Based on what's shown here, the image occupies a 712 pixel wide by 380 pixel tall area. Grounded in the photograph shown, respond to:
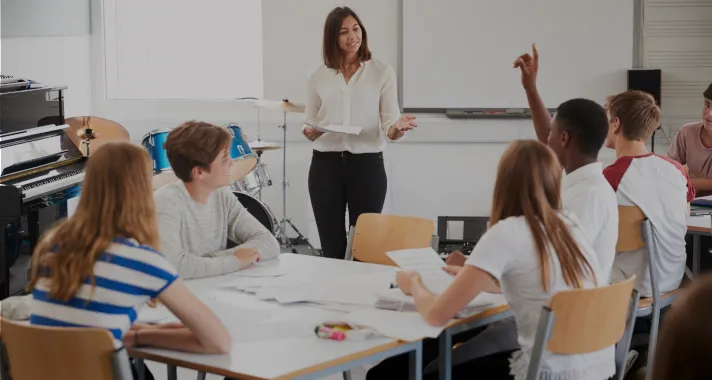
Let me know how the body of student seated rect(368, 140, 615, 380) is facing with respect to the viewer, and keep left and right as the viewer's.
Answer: facing away from the viewer and to the left of the viewer

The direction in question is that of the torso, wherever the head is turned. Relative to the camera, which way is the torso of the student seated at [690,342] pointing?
away from the camera

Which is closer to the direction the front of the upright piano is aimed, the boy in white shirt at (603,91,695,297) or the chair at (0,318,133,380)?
the boy in white shirt

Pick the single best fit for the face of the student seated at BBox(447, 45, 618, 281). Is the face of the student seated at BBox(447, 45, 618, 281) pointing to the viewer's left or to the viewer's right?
to the viewer's left

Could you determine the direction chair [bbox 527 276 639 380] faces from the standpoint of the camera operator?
facing away from the viewer and to the left of the viewer

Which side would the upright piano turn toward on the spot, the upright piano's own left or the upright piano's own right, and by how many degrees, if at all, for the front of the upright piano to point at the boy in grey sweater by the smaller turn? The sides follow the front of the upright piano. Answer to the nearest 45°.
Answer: approximately 45° to the upright piano's own right

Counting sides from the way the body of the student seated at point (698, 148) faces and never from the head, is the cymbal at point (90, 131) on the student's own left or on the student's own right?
on the student's own right

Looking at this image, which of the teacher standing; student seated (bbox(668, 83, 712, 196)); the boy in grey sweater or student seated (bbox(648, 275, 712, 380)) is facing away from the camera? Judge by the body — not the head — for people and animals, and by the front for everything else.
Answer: student seated (bbox(648, 275, 712, 380))

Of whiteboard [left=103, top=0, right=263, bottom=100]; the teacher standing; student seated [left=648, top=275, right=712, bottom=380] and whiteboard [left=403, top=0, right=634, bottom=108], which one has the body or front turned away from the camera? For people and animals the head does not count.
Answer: the student seated

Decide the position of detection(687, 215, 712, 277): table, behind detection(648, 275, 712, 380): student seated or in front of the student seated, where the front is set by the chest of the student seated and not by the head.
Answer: in front

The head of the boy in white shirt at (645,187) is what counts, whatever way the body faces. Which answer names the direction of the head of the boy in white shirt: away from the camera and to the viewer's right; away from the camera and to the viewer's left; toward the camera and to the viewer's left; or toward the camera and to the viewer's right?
away from the camera and to the viewer's left

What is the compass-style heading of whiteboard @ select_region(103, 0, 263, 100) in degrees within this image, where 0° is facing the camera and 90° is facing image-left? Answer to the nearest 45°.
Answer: approximately 0°

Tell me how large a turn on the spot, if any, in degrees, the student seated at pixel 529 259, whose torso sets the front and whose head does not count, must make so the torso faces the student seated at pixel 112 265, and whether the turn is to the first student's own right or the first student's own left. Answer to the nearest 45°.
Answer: approximately 90° to the first student's own left

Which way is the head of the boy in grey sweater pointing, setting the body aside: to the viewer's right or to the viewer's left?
to the viewer's right
